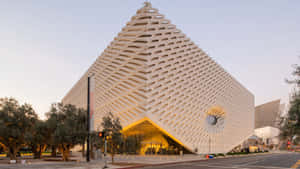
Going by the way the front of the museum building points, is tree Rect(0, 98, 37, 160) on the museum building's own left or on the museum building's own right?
on the museum building's own right

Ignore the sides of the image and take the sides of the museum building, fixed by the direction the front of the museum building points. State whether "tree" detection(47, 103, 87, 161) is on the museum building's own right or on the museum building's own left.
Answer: on the museum building's own right
